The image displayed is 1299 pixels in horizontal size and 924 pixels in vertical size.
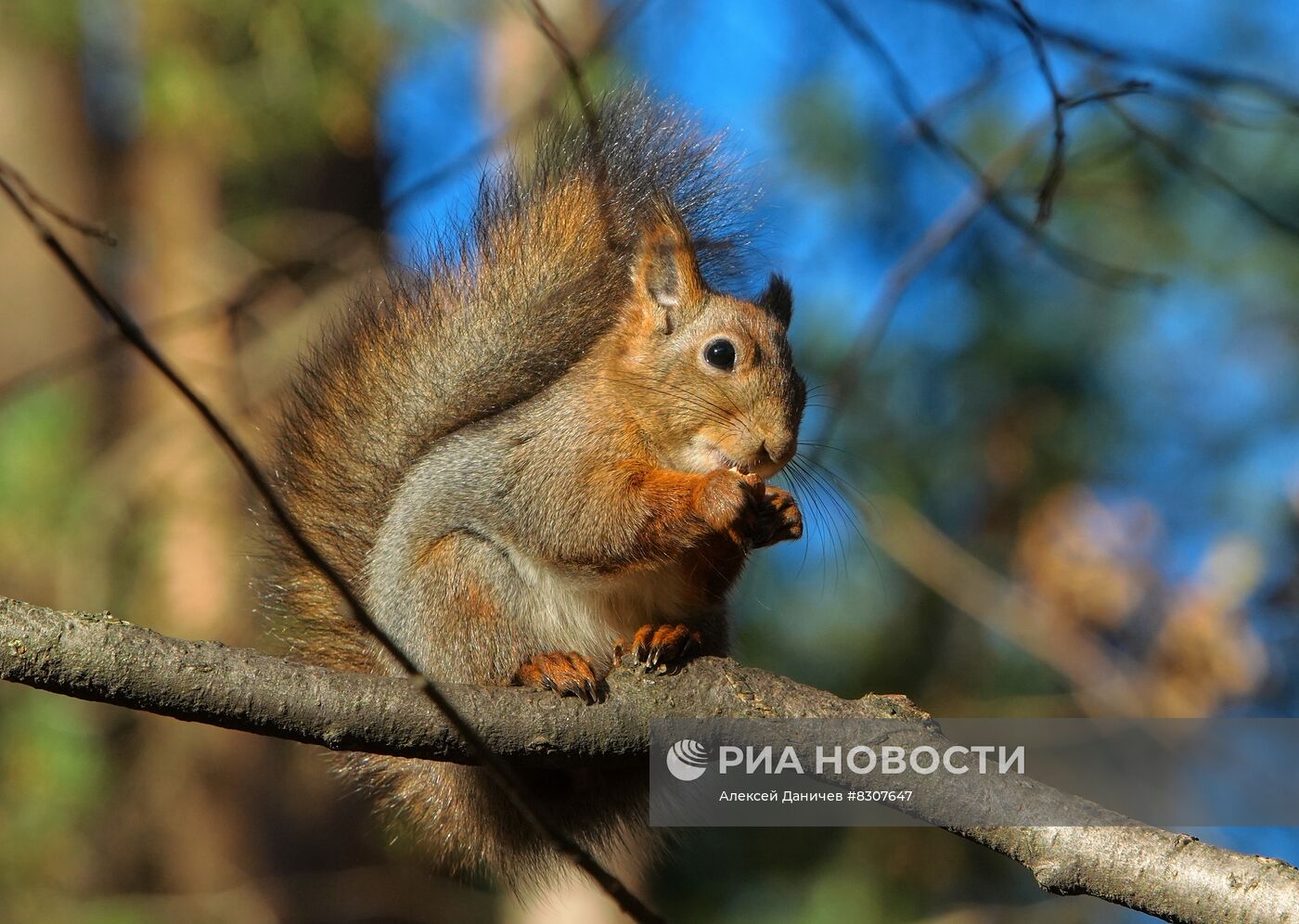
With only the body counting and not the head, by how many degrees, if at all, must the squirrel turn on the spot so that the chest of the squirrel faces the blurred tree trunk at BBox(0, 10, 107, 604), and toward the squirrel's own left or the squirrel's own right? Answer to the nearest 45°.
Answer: approximately 180°

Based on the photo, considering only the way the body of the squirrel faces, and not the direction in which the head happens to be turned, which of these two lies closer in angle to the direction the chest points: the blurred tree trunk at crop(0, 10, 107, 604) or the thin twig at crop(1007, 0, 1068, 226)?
the thin twig

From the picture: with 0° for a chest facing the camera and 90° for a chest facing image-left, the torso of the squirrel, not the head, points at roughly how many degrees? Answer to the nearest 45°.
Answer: approximately 315°
